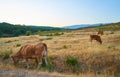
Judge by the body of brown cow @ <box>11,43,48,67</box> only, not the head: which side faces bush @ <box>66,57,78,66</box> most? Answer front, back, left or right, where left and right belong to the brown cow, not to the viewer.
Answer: back

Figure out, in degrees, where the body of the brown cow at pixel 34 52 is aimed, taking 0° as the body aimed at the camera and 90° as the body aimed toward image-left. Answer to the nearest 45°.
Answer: approximately 90°
